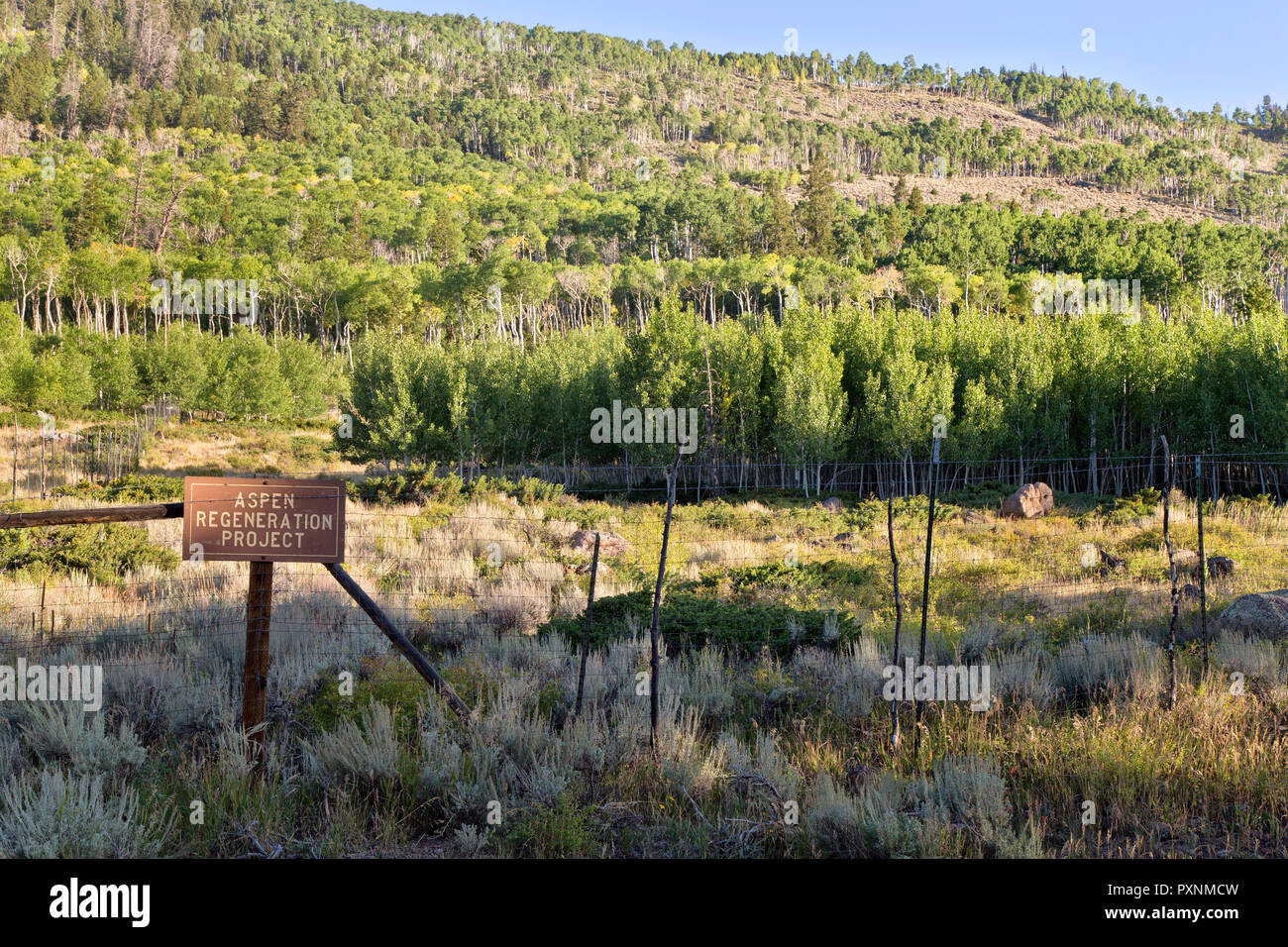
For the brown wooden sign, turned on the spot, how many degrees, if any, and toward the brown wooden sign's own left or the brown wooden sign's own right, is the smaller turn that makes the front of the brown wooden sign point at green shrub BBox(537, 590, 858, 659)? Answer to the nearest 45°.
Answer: approximately 135° to the brown wooden sign's own left

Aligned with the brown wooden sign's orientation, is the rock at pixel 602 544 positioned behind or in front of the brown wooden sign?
behind

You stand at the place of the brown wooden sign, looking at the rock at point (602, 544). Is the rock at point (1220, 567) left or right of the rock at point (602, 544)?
right

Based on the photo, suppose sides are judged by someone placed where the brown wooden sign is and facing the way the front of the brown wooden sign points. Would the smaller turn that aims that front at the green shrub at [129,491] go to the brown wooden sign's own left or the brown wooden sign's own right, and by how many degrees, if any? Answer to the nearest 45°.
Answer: approximately 180°

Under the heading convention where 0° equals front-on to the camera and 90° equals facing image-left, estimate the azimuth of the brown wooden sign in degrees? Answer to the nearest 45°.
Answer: approximately 0°

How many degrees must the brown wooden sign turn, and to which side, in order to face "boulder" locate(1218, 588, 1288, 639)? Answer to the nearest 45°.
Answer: approximately 90° to its left

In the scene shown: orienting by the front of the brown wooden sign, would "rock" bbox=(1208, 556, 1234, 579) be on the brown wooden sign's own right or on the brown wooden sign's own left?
on the brown wooden sign's own left

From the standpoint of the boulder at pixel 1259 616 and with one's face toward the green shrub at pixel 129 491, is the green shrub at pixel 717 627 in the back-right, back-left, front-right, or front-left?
front-left
